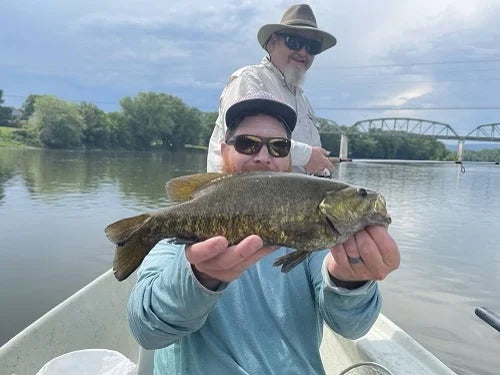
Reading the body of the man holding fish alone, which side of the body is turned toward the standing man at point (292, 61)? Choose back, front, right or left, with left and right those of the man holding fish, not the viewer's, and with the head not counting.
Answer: back

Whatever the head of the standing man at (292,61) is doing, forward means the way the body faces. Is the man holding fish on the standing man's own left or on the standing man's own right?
on the standing man's own right

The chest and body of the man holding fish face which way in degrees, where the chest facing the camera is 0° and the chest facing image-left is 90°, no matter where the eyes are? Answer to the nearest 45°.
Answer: approximately 0°
